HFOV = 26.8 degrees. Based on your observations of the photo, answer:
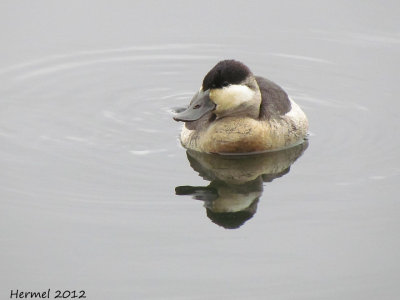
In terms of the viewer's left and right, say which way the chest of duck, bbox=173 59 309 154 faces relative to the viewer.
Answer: facing the viewer and to the left of the viewer
